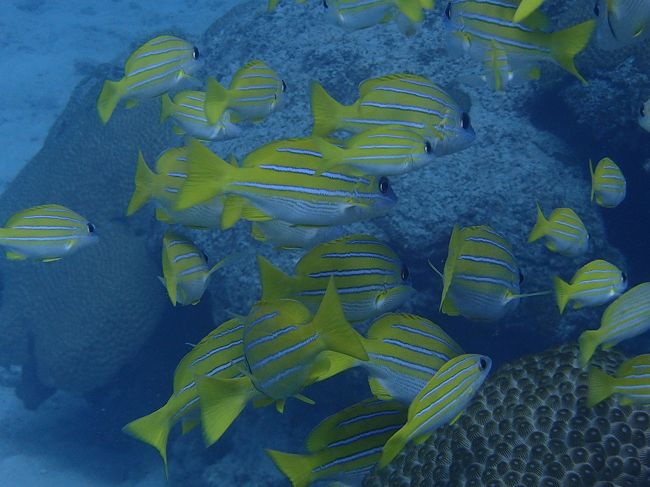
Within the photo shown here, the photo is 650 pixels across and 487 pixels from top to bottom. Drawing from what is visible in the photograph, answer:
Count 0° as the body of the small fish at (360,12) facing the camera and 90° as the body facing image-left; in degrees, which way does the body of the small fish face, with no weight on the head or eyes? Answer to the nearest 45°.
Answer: approximately 90°

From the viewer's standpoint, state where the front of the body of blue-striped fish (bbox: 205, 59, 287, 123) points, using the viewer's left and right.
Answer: facing away from the viewer and to the right of the viewer

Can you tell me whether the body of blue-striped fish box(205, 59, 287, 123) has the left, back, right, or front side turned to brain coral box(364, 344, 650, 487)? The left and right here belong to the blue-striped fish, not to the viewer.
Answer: right

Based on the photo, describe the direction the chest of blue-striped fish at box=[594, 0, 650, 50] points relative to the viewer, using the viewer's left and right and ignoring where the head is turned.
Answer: facing to the left of the viewer

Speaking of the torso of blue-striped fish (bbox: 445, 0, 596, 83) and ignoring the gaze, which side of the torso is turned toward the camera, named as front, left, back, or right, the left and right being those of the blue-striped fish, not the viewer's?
left

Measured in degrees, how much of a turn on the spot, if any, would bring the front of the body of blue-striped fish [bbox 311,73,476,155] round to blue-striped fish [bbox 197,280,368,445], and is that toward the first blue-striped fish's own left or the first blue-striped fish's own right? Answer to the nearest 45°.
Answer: approximately 90° to the first blue-striped fish's own right

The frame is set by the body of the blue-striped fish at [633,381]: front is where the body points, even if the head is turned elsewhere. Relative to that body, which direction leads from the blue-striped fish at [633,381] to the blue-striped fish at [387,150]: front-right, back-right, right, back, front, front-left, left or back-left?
back

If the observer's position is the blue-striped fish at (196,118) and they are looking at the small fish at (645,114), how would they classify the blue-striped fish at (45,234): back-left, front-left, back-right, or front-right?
back-right

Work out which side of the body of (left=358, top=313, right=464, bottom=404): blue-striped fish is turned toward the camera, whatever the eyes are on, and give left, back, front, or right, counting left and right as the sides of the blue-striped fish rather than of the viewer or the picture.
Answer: right

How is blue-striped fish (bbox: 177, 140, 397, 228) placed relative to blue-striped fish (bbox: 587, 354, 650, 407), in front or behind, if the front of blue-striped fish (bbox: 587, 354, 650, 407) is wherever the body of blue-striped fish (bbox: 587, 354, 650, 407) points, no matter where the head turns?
behind

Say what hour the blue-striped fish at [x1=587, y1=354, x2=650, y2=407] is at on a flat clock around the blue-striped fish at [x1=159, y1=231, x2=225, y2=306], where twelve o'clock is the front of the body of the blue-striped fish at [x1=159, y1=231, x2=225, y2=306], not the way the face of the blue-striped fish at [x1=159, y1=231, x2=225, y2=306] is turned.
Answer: the blue-striped fish at [x1=587, y1=354, x2=650, y2=407] is roughly at 3 o'clock from the blue-striped fish at [x1=159, y1=231, x2=225, y2=306].

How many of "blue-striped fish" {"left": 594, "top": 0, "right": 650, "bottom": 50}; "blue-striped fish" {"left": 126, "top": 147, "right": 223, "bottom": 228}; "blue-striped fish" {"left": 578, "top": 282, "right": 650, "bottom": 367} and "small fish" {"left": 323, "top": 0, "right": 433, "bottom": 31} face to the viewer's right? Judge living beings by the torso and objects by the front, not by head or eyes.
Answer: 2

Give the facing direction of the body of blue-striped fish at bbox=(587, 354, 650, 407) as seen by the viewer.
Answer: to the viewer's right
